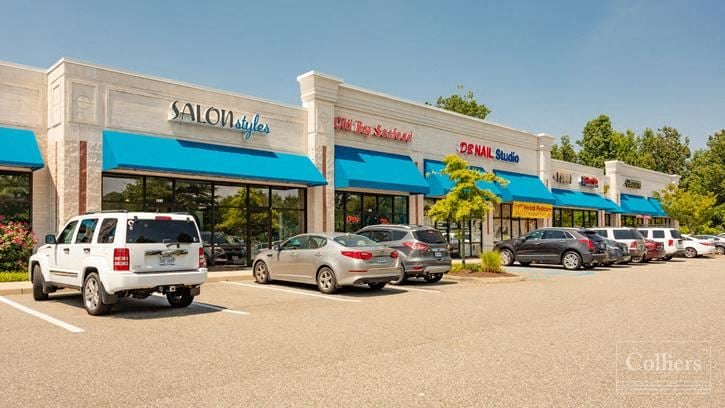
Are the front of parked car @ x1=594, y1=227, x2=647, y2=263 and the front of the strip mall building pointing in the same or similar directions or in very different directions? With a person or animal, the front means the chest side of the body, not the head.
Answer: very different directions

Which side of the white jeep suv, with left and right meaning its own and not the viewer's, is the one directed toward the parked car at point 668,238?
right

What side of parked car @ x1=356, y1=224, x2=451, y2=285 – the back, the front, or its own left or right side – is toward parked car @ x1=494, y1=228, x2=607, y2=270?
right

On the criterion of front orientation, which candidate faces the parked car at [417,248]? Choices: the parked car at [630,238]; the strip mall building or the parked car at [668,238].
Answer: the strip mall building

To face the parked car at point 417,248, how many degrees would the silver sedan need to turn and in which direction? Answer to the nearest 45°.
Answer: approximately 90° to its right

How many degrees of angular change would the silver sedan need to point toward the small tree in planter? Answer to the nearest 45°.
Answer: approximately 90° to its right

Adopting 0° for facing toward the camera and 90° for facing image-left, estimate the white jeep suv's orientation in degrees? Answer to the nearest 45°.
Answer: approximately 135°

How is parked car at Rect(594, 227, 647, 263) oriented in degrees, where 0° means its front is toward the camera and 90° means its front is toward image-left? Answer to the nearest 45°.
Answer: approximately 135°

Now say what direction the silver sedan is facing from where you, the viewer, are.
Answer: facing away from the viewer and to the left of the viewer

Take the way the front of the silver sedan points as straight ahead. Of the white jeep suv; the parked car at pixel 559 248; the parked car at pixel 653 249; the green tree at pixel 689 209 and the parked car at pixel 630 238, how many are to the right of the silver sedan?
4

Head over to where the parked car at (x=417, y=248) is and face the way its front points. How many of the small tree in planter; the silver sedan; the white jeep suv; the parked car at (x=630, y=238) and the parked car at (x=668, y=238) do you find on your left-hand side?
2
